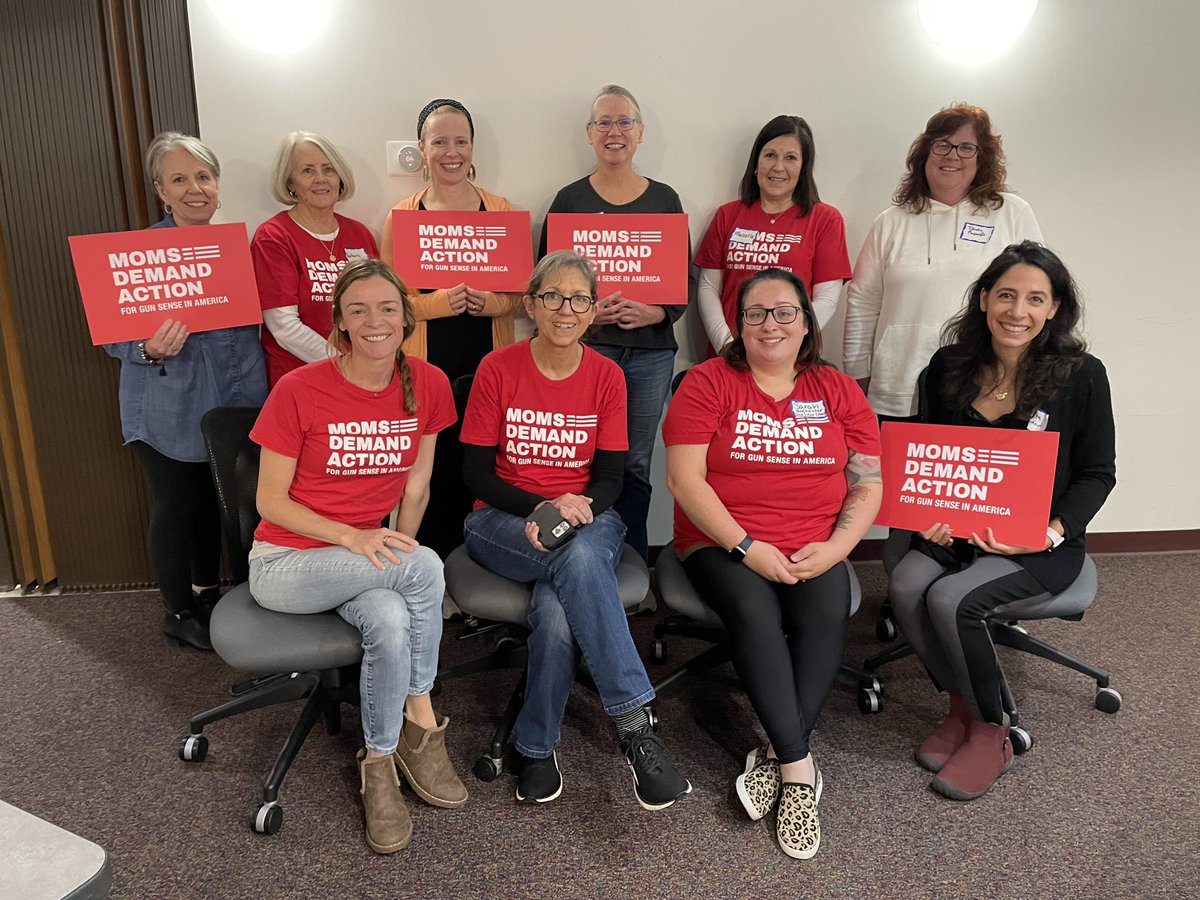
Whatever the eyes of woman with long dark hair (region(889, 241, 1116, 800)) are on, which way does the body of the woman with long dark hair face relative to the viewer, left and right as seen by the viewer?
facing the viewer and to the left of the viewer

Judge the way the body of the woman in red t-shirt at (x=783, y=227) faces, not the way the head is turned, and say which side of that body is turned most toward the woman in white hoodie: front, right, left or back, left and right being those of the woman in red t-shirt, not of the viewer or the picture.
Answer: left

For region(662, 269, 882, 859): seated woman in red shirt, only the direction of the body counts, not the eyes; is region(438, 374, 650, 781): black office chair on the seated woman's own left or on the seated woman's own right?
on the seated woman's own right

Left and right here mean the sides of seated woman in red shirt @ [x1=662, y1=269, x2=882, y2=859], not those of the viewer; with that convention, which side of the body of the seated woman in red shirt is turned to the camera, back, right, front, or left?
front

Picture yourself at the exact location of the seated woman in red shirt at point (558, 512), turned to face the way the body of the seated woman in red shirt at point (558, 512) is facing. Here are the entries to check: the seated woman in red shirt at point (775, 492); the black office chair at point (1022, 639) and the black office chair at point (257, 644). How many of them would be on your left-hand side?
2

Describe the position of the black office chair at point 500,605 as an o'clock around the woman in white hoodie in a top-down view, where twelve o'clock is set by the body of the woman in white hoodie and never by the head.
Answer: The black office chair is roughly at 1 o'clock from the woman in white hoodie.

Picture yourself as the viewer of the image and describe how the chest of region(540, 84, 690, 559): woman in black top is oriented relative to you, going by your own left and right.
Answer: facing the viewer

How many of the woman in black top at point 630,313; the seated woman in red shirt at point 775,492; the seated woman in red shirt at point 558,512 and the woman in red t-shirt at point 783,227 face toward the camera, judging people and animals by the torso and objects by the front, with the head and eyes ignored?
4

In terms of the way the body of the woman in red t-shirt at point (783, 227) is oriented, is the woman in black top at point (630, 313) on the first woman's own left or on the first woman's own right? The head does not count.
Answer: on the first woman's own right

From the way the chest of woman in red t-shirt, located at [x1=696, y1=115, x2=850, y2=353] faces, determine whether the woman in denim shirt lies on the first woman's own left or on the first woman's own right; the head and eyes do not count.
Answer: on the first woman's own right

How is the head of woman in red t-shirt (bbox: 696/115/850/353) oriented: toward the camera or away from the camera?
toward the camera

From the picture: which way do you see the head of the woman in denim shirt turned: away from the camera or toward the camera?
toward the camera

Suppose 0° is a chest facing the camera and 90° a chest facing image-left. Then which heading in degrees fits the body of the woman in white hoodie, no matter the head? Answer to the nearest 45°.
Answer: approximately 0°

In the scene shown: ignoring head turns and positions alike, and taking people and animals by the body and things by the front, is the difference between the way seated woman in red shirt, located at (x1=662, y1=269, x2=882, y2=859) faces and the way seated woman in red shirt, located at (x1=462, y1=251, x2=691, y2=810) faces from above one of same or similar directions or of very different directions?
same or similar directions

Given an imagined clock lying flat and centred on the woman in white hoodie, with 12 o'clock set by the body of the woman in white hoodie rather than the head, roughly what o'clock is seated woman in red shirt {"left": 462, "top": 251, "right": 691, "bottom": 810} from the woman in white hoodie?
The seated woman in red shirt is roughly at 1 o'clock from the woman in white hoodie.

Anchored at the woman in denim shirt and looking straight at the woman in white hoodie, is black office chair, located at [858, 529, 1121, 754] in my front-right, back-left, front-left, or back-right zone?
front-right
